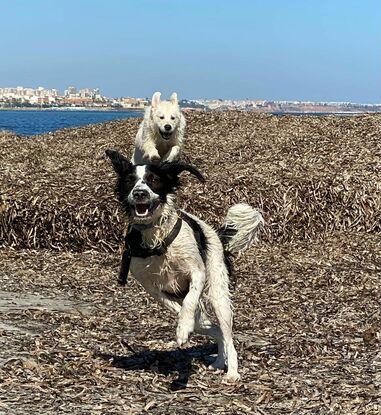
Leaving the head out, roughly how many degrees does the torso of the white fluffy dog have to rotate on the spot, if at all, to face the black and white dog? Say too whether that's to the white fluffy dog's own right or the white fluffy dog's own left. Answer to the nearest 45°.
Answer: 0° — it already faces it

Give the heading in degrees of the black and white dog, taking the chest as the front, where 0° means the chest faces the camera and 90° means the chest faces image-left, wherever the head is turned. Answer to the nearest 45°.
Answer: approximately 45°

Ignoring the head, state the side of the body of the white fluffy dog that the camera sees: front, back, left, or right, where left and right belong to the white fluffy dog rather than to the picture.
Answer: front

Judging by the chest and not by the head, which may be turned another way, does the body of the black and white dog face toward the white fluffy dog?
no

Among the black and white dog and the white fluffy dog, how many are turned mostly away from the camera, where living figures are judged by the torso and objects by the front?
0
